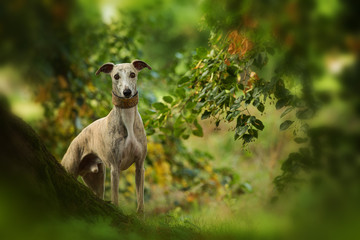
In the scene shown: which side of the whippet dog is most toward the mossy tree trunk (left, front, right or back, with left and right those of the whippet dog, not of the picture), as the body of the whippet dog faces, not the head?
right

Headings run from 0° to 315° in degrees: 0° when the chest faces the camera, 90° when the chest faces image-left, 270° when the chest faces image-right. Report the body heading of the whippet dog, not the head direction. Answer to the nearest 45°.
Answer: approximately 315°
